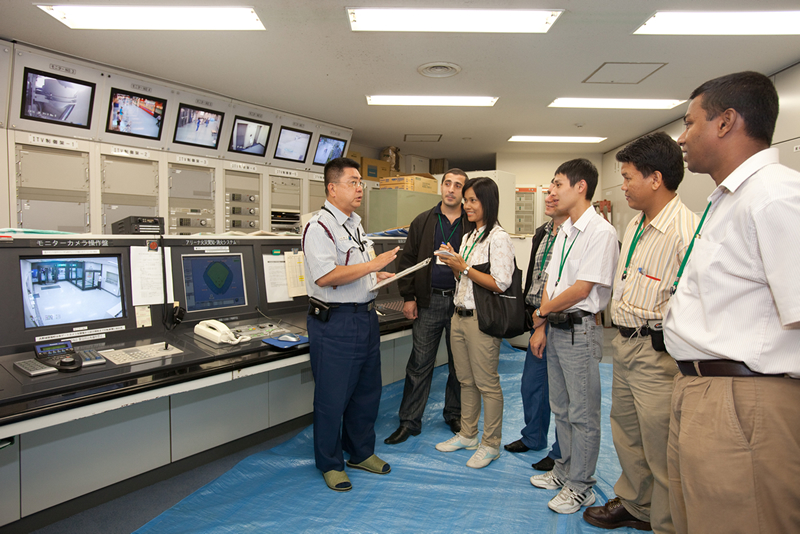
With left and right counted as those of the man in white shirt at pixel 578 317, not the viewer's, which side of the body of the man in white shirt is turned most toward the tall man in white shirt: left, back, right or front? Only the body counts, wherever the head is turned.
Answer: left

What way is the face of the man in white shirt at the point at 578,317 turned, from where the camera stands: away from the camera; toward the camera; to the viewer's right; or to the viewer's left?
to the viewer's left

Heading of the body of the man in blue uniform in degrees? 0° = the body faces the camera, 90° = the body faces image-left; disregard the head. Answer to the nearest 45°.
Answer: approximately 315°

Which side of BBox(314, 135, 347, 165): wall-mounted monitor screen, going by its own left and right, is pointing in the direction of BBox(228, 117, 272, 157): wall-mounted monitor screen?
right

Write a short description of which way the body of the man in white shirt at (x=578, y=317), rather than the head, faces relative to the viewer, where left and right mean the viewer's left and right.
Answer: facing to the left of the viewer

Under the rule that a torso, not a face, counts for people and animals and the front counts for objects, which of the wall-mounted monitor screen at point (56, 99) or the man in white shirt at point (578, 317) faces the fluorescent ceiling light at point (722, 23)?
the wall-mounted monitor screen

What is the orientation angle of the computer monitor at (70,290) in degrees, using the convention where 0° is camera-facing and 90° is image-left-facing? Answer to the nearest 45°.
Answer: approximately 315°
